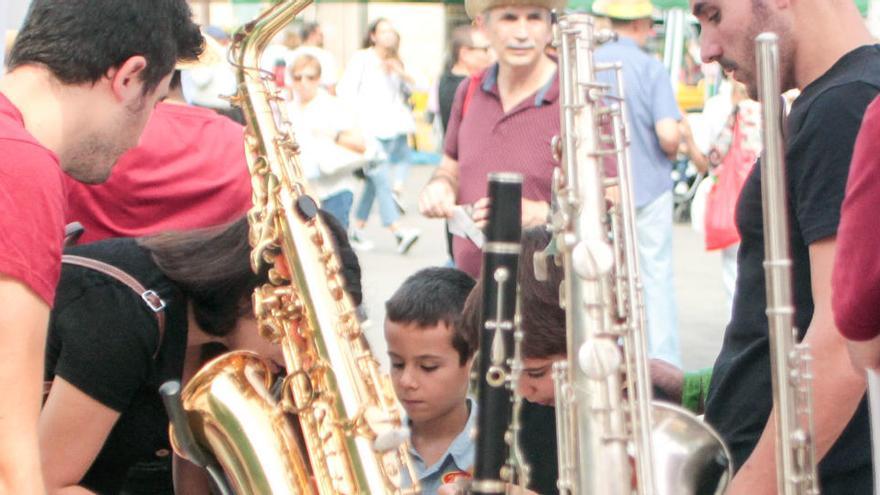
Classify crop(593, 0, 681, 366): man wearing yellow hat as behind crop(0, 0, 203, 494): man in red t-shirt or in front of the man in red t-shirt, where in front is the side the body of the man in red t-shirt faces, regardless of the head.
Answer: in front

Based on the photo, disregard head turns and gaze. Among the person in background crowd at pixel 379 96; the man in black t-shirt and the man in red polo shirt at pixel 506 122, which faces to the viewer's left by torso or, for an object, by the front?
the man in black t-shirt

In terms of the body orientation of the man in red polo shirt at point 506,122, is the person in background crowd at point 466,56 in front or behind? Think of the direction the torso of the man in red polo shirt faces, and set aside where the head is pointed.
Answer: behind

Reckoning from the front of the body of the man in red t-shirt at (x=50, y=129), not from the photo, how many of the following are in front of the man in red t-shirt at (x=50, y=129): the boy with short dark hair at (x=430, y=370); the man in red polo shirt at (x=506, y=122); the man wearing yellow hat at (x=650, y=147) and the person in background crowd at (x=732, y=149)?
4

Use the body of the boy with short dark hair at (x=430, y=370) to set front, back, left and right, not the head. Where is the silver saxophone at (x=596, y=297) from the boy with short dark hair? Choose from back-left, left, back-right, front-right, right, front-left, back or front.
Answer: front-left

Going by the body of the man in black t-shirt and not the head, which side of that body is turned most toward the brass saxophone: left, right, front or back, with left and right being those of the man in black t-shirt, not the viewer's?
front

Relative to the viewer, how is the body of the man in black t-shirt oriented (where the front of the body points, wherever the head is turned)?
to the viewer's left

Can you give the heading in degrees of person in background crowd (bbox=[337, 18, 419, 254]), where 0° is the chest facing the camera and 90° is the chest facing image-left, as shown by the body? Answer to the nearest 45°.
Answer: approximately 315°

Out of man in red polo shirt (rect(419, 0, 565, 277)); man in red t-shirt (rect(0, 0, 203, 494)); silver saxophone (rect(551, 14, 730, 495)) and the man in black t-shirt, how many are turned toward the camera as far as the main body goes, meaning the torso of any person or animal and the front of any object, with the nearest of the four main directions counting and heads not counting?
1
